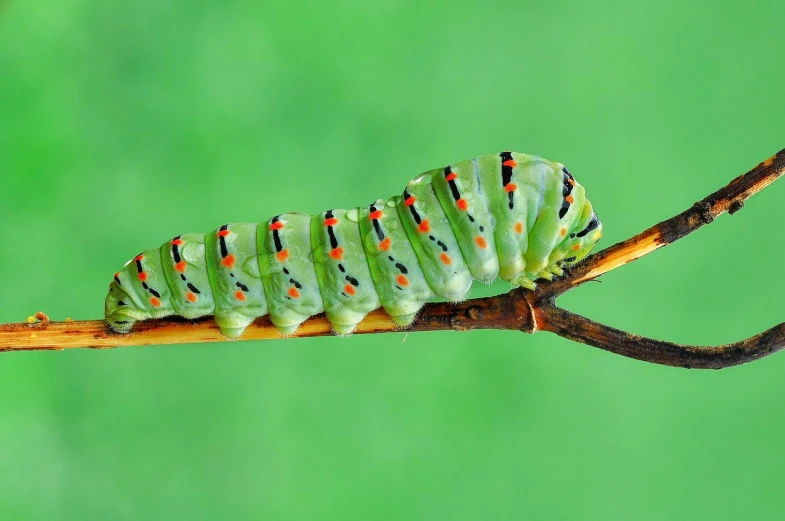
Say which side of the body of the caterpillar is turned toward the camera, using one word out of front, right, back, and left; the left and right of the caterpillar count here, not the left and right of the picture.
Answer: right

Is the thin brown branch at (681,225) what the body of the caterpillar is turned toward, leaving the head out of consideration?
yes

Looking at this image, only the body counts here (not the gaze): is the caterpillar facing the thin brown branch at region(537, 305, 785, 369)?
yes
